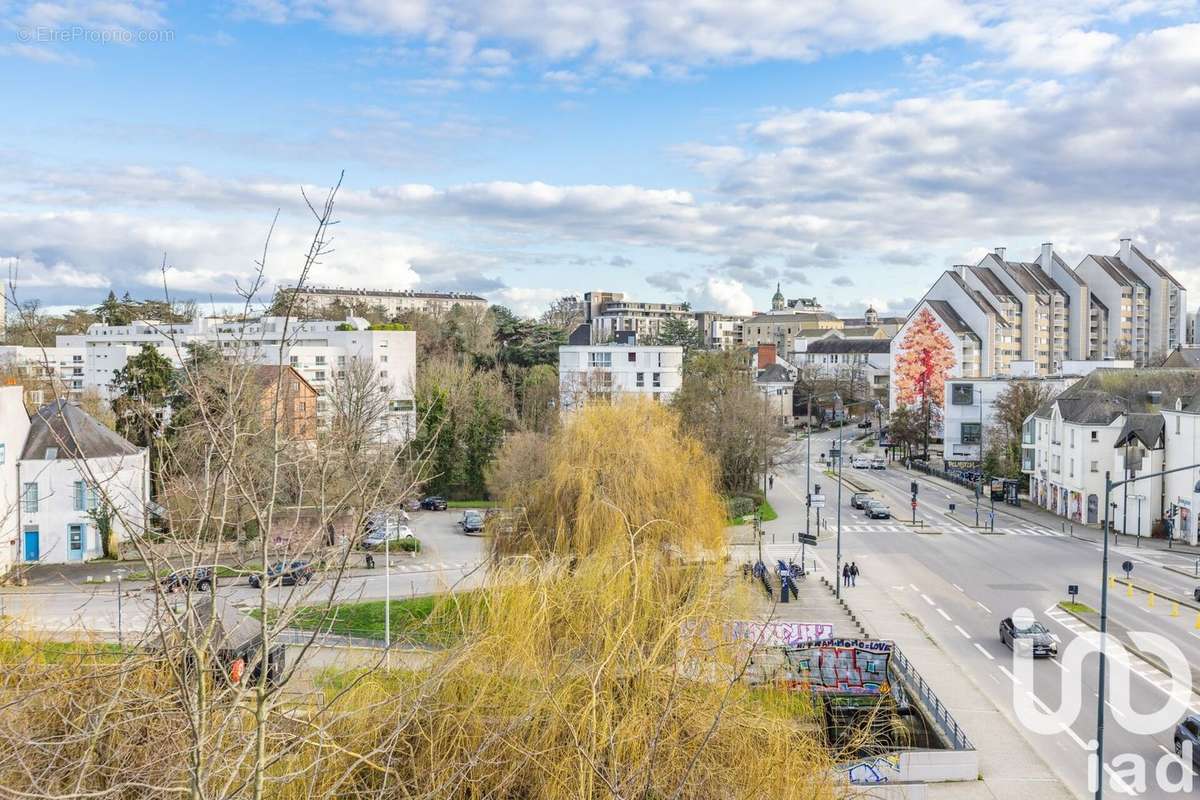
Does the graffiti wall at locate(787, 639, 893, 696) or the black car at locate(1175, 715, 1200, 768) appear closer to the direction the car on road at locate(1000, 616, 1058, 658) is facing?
the black car

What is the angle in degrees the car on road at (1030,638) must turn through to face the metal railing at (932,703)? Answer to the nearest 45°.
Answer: approximately 45° to its right

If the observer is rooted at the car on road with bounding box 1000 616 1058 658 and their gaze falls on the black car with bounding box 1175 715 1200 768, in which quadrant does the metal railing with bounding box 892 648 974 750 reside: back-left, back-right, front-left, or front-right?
front-right

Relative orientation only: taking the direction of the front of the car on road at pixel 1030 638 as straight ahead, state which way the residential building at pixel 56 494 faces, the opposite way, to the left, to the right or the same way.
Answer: the same way

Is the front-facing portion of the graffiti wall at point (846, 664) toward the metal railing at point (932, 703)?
no

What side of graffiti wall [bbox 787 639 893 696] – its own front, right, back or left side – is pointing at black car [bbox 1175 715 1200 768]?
left

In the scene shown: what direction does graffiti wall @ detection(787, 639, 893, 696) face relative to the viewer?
toward the camera

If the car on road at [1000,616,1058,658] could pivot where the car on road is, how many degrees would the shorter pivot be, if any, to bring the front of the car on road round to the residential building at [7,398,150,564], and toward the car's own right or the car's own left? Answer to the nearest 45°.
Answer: approximately 135° to the car's own right

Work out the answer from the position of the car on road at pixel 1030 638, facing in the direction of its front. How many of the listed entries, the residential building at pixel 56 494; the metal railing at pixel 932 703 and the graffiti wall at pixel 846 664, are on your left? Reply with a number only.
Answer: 0

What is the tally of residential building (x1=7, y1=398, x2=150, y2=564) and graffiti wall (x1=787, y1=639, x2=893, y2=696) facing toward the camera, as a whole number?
2

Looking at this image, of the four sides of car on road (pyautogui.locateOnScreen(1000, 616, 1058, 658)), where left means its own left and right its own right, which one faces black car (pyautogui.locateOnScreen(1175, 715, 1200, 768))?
front

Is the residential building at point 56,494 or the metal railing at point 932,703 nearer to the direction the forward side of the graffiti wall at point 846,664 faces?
the metal railing

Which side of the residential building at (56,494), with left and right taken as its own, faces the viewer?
front

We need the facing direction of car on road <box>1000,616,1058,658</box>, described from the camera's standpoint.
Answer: facing the viewer and to the right of the viewer

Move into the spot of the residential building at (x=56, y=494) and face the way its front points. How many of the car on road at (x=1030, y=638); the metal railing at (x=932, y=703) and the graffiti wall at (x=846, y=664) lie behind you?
0

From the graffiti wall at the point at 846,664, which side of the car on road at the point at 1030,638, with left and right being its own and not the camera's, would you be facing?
right
